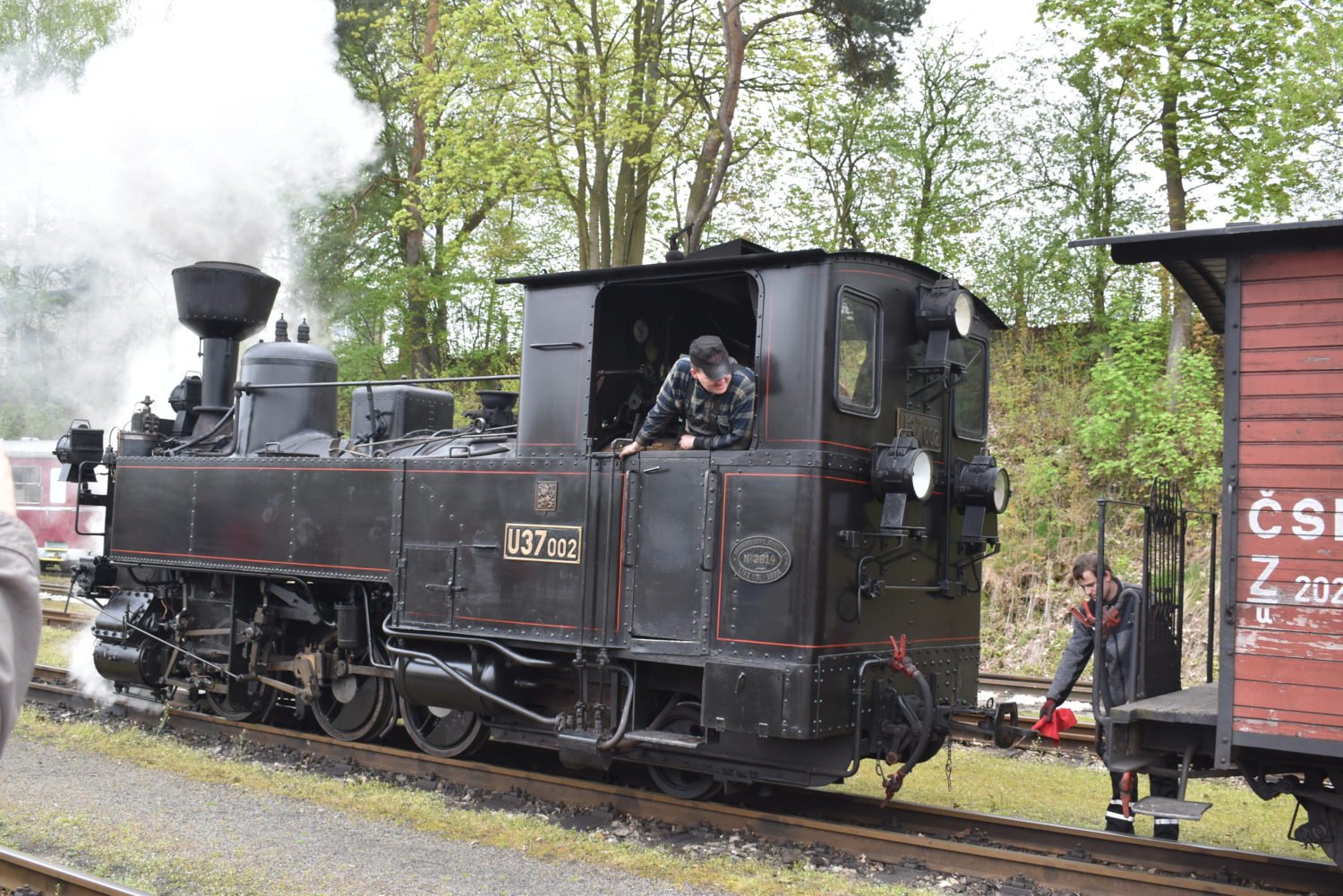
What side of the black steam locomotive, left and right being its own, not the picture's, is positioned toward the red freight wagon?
back

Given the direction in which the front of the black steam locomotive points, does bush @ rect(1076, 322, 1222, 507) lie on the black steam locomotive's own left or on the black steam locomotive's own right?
on the black steam locomotive's own right

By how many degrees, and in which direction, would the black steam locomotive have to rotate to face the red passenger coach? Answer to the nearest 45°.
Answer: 0° — it already faces it

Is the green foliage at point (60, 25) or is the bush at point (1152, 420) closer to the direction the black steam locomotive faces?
the green foliage

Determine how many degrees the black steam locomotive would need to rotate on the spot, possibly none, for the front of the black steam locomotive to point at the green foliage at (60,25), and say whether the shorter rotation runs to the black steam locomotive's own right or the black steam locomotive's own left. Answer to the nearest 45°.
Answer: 0° — it already faces it

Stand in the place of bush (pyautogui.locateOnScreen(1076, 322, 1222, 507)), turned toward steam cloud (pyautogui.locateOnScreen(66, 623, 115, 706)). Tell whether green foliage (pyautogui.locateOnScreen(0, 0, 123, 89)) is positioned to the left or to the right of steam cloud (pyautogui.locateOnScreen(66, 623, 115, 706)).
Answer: right

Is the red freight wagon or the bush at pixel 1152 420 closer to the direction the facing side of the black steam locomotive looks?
the bush

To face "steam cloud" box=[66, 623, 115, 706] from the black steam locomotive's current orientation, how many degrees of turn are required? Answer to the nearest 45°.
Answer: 0° — it already faces it

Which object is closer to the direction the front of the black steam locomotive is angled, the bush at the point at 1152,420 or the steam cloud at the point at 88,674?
the steam cloud

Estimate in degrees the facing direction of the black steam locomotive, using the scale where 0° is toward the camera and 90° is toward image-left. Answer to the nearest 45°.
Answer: approximately 135°
